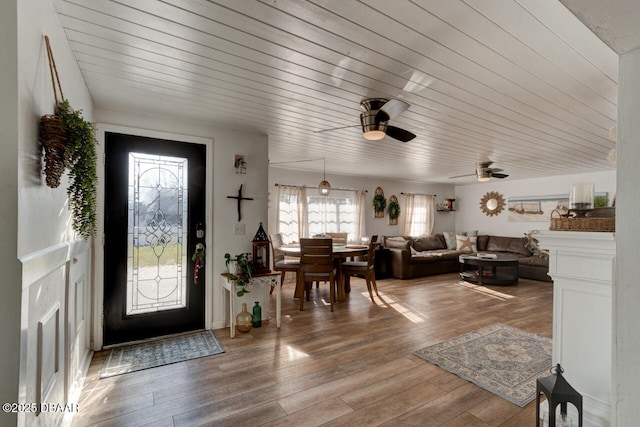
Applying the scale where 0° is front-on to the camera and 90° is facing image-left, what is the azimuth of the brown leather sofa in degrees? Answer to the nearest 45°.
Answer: approximately 0°

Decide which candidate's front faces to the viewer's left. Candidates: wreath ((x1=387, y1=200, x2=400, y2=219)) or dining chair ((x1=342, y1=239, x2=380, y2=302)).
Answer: the dining chair

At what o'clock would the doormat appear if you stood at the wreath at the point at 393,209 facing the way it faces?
The doormat is roughly at 2 o'clock from the wreath.

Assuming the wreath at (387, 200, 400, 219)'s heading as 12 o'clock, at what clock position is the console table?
The console table is roughly at 2 o'clock from the wreath.

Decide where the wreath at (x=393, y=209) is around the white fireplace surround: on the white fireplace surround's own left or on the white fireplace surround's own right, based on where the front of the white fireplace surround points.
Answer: on the white fireplace surround's own right

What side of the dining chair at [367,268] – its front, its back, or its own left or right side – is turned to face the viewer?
left

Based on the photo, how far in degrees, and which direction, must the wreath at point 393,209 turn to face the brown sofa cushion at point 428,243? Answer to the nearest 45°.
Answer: approximately 45° to its left

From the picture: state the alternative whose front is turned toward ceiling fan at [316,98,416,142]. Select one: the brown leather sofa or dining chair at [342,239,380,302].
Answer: the brown leather sofa

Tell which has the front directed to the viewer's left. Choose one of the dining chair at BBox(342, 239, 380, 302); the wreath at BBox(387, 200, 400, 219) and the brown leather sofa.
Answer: the dining chair

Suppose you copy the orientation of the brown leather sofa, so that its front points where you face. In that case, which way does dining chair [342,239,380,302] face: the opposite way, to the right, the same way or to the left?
to the right

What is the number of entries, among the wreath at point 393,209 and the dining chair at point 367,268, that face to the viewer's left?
1

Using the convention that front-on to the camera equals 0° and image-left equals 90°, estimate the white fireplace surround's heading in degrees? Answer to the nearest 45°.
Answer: approximately 45°

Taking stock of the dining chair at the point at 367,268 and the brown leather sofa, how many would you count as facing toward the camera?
1
